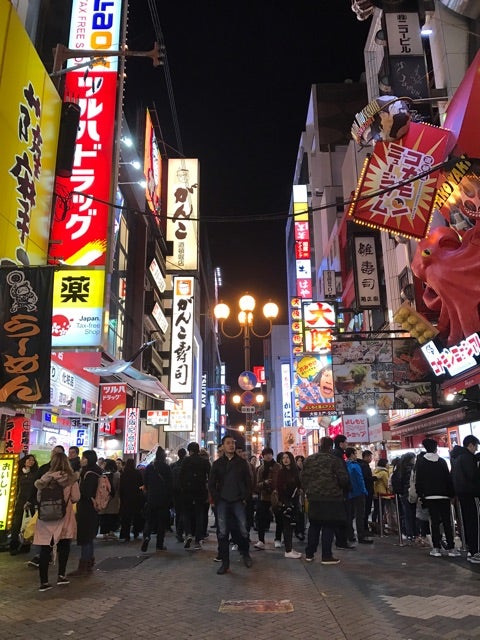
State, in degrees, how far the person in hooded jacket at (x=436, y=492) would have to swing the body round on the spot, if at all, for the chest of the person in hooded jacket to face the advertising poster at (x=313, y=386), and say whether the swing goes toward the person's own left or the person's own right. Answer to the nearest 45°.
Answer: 0° — they already face it

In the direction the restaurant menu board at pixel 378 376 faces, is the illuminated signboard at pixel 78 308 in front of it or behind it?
in front

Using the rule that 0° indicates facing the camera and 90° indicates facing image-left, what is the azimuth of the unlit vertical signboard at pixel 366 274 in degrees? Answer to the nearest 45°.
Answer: approximately 0°

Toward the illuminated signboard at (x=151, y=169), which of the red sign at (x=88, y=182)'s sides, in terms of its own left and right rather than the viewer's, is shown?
back

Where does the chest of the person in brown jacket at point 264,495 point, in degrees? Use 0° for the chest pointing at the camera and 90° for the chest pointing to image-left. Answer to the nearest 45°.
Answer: approximately 0°

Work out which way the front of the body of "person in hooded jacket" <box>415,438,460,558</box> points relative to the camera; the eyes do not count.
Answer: away from the camera
